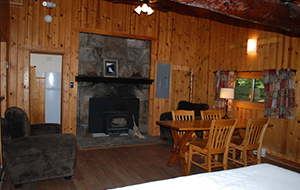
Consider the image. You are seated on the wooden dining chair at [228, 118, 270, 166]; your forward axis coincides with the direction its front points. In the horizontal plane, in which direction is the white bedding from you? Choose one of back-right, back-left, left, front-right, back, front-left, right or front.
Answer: back-left

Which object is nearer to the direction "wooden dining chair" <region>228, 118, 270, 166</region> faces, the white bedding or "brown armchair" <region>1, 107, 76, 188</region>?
the brown armchair

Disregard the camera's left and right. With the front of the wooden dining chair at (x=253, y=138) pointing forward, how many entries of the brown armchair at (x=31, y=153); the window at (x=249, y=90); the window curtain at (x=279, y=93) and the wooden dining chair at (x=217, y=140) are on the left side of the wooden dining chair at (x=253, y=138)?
2

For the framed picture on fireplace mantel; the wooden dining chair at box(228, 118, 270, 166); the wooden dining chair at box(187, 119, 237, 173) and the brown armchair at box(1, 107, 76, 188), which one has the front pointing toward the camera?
the framed picture on fireplace mantel

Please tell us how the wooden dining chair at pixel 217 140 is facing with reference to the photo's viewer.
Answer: facing away from the viewer and to the left of the viewer

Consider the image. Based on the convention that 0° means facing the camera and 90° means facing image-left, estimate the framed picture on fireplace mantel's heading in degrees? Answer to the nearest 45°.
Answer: approximately 0°

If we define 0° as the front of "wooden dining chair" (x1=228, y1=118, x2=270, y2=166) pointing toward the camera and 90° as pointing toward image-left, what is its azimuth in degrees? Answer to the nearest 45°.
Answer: approximately 135°

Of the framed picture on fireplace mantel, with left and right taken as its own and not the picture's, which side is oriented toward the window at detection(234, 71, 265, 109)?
left

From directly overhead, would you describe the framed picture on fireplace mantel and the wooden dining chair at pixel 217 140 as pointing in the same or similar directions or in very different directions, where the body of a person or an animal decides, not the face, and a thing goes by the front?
very different directions
